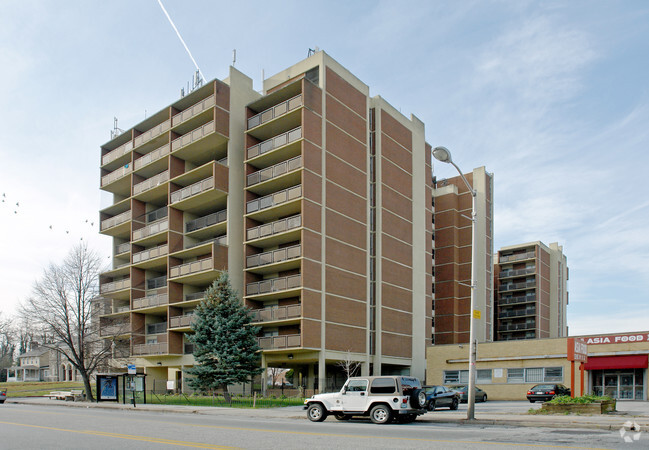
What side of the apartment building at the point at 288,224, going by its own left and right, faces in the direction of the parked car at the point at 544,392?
left

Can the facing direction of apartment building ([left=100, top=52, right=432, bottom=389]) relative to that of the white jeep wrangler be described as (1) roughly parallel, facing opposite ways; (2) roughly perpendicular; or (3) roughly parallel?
roughly perpendicular

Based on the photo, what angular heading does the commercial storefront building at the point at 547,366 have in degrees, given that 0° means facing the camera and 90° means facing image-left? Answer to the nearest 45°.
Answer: approximately 45°

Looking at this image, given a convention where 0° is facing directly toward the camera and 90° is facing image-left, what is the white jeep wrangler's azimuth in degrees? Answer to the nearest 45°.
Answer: approximately 135°

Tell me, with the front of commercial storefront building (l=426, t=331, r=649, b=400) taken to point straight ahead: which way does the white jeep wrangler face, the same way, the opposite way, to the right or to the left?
to the right

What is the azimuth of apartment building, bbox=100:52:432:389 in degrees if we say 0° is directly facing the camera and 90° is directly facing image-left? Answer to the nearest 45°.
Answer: approximately 45°
